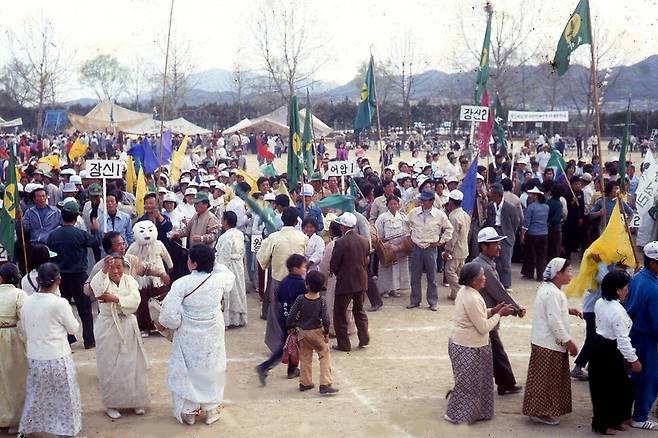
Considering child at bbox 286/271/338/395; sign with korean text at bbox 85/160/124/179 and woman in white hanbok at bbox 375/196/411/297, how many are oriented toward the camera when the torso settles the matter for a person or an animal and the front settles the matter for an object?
2

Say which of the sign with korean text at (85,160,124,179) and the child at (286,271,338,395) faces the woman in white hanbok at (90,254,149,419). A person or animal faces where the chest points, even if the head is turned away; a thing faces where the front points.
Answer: the sign with korean text

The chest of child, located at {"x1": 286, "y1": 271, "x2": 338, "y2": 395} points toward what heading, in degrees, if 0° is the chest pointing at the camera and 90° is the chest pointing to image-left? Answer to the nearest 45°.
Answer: approximately 225°

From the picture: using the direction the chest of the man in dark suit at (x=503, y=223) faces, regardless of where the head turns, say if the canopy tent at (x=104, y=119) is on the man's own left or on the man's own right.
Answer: on the man's own right

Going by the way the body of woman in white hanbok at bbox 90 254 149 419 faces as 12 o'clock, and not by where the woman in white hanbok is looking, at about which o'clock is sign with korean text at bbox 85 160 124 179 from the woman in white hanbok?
The sign with korean text is roughly at 6 o'clock from the woman in white hanbok.

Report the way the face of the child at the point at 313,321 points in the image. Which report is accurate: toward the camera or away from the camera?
away from the camera

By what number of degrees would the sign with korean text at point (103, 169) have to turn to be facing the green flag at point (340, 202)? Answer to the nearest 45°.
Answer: approximately 45° to its left

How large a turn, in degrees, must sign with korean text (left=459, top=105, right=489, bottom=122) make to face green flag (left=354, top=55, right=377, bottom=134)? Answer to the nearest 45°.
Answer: approximately 135° to its right

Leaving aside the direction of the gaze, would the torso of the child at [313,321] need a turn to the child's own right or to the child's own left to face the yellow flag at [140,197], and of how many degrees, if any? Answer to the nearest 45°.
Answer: approximately 90° to the child's own left

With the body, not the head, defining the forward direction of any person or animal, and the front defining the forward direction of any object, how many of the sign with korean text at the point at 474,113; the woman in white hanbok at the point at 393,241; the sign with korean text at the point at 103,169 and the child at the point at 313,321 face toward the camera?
3
